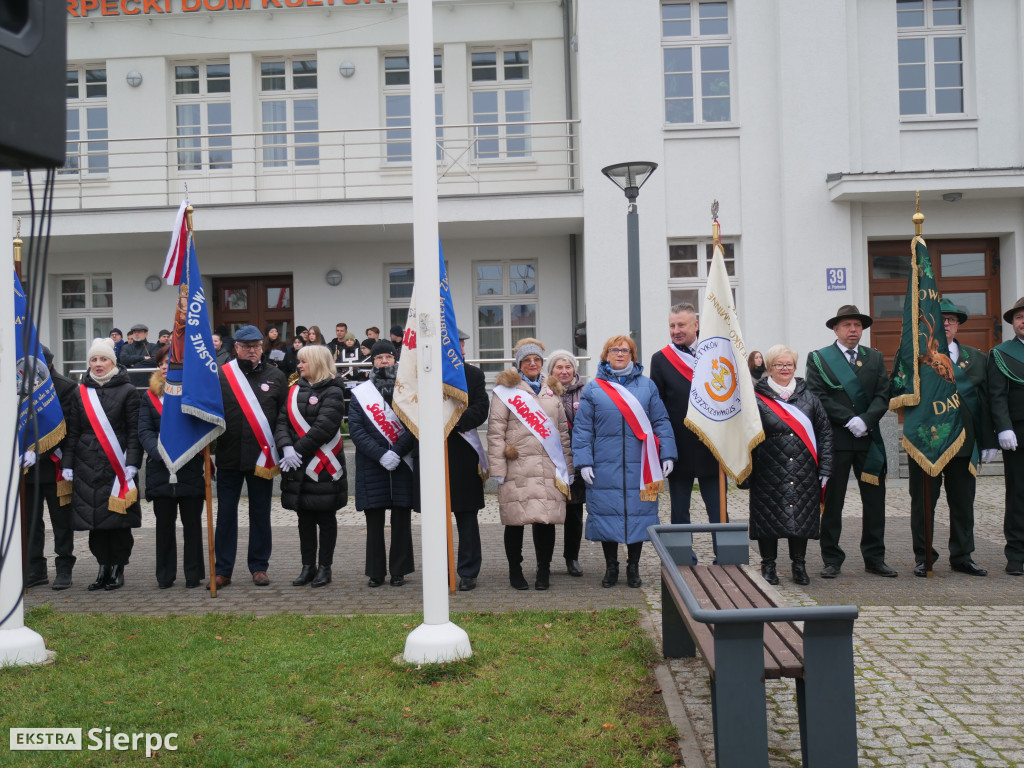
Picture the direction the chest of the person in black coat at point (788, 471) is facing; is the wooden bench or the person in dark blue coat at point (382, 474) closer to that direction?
the wooden bench

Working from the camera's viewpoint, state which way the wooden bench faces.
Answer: facing to the right of the viewer

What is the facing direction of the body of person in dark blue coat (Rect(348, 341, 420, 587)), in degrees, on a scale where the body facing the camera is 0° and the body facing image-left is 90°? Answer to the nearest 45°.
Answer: approximately 0°

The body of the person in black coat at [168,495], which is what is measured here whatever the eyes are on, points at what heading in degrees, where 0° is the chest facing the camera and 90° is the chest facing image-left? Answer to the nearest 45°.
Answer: approximately 0°

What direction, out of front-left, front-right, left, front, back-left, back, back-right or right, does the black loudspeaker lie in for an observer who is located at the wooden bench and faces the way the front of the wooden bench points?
back-right
